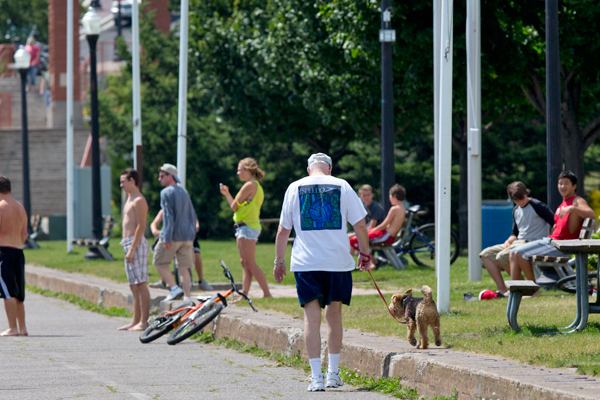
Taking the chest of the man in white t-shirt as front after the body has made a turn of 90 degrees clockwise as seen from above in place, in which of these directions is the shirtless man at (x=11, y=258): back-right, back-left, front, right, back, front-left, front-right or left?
back-left

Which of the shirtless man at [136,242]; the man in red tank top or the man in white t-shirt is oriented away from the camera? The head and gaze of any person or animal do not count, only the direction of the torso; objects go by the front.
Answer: the man in white t-shirt

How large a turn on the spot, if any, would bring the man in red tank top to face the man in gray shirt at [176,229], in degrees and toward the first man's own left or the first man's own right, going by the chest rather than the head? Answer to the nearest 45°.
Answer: approximately 45° to the first man's own right

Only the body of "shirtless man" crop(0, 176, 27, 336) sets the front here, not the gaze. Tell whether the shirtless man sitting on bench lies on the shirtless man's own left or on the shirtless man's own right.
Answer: on the shirtless man's own right

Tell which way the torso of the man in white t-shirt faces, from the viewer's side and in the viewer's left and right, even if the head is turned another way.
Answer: facing away from the viewer

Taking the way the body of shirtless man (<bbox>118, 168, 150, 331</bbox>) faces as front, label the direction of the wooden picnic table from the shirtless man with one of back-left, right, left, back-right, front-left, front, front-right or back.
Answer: back-left

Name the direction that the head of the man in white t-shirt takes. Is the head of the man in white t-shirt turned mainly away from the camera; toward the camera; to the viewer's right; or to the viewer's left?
away from the camera

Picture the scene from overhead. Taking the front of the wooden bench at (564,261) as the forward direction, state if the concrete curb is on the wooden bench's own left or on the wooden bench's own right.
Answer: on the wooden bench's own left

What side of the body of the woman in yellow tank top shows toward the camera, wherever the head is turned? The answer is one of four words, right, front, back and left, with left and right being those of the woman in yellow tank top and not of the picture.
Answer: left

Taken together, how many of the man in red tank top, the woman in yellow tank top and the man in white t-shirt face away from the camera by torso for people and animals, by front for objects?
1

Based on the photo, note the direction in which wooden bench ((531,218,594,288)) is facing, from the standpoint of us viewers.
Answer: facing to the left of the viewer

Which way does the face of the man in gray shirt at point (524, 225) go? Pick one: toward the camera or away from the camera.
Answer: toward the camera

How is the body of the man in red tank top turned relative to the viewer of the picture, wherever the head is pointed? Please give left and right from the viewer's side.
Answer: facing the viewer and to the left of the viewer

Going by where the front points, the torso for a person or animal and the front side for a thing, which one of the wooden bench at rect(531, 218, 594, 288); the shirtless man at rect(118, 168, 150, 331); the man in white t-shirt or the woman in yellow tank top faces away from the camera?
the man in white t-shirt

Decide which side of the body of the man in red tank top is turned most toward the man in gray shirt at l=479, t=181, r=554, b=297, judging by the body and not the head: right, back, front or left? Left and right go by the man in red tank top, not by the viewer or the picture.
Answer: right
